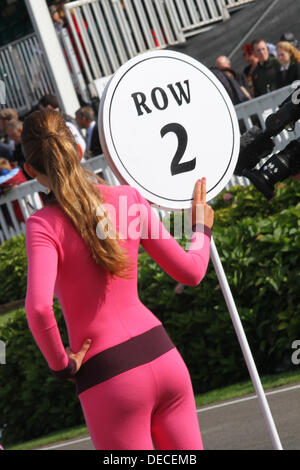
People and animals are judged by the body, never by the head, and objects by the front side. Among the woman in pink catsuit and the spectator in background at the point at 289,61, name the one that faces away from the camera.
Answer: the woman in pink catsuit

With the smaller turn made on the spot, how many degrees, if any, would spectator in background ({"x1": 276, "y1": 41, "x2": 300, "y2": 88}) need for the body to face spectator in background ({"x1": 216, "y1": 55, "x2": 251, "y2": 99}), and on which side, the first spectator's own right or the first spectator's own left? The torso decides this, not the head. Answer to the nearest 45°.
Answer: approximately 90° to the first spectator's own right

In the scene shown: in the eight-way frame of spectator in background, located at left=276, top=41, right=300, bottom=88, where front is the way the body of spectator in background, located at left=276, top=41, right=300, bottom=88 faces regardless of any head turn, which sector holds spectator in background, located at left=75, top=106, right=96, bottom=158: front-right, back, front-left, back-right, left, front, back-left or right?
front-right

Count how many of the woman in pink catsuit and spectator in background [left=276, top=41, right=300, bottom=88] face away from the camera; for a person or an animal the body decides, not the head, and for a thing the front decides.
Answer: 1

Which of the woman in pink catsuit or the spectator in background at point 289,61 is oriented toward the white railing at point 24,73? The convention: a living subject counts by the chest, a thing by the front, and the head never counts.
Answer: the woman in pink catsuit

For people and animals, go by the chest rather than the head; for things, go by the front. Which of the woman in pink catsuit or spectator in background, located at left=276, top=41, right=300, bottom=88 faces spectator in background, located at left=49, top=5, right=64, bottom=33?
the woman in pink catsuit

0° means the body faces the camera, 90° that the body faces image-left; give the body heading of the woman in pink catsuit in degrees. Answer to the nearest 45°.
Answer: approximately 180°

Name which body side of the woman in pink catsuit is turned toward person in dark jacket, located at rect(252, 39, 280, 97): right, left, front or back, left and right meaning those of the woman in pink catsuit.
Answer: front

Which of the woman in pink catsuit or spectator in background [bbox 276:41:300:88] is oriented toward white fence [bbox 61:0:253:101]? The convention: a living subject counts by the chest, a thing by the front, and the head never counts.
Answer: the woman in pink catsuit

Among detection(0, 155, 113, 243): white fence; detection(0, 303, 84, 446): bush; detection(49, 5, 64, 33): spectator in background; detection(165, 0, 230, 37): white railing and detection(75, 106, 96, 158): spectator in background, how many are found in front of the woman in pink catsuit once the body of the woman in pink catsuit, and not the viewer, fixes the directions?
5

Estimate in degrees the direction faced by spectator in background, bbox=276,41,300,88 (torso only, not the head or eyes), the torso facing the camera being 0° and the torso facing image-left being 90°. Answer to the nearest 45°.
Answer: approximately 45°

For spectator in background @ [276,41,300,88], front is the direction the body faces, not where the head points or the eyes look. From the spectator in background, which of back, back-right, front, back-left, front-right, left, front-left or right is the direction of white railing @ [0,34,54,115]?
right
